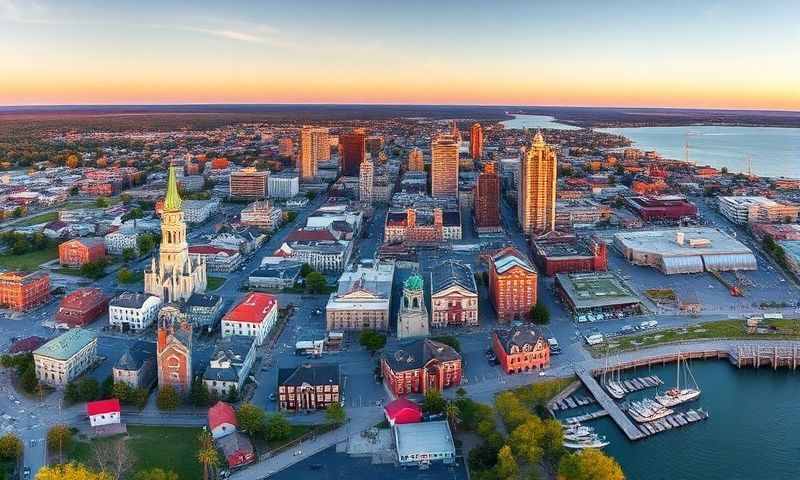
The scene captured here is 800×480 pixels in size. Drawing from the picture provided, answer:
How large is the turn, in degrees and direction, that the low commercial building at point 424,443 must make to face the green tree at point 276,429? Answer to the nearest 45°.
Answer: approximately 90° to its right

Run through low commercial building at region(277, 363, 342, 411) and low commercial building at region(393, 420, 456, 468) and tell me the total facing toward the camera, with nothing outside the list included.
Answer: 2

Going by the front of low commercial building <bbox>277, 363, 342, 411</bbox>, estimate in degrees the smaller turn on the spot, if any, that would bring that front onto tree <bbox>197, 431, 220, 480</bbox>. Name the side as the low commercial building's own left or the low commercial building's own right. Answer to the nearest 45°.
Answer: approximately 45° to the low commercial building's own right

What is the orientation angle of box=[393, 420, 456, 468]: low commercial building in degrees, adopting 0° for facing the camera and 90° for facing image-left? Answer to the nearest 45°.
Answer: approximately 0°

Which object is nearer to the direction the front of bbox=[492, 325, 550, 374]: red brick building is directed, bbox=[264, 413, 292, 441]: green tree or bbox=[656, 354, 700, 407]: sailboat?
the green tree

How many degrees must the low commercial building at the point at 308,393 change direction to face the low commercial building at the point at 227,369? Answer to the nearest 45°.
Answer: approximately 135° to its right

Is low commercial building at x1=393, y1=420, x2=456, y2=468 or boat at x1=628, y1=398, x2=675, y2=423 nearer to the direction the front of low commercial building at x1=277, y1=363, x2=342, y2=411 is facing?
the low commercial building

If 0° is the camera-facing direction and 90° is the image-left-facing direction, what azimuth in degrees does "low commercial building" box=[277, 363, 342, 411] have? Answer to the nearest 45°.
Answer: approximately 0°

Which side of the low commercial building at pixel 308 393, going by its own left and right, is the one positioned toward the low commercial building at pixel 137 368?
right

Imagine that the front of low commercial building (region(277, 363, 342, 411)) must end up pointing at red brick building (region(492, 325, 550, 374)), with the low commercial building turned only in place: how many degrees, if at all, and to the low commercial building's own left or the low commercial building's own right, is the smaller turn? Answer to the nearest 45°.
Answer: approximately 90° to the low commercial building's own left

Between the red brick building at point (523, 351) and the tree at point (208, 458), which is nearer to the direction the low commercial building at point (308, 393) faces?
the tree

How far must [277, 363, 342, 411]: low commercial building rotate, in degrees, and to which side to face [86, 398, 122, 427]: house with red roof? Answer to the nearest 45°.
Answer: approximately 90° to its right

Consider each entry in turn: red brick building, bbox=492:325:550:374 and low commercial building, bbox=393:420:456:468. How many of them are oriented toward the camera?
2
